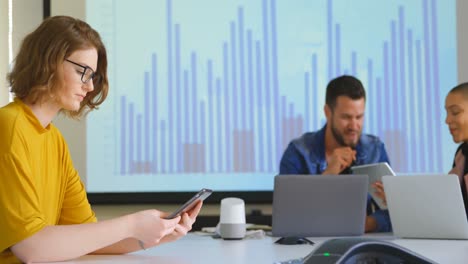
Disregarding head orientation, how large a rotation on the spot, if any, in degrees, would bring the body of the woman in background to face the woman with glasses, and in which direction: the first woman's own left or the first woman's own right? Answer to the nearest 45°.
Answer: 0° — they already face them

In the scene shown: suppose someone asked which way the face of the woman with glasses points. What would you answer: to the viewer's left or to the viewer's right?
to the viewer's right

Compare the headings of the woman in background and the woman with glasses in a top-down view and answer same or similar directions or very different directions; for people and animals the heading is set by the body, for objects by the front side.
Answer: very different directions

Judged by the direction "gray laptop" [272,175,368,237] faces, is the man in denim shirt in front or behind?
in front

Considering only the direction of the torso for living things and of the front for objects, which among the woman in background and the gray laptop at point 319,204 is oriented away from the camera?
the gray laptop

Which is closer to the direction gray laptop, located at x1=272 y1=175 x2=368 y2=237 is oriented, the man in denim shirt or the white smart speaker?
the man in denim shirt

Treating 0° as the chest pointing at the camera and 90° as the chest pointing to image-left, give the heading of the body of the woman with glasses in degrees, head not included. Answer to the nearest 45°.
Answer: approximately 270°

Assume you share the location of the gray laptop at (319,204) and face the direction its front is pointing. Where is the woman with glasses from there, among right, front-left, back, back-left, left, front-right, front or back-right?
back-left

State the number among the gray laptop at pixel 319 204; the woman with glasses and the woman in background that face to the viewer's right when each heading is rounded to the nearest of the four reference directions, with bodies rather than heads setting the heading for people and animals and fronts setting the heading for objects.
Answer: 1

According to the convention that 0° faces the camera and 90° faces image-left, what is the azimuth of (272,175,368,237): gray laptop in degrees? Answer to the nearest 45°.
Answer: approximately 180°

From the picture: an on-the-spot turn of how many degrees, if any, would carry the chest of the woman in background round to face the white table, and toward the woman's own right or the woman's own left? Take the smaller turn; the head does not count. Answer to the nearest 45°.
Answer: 0° — they already face it
